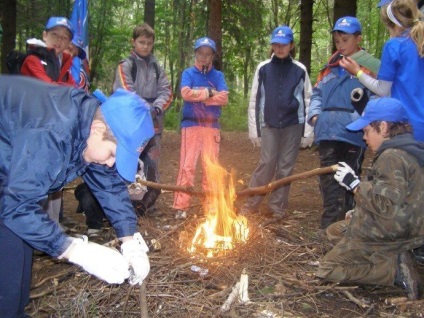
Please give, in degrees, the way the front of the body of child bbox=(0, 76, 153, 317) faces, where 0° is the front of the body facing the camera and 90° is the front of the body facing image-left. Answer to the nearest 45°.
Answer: approximately 270°

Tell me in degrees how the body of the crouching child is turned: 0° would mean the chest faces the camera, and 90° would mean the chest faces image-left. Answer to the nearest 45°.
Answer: approximately 90°

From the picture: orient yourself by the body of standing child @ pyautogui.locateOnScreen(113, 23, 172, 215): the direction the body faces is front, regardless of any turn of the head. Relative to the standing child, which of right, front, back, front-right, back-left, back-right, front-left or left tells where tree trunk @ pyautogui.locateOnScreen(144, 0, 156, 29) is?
back

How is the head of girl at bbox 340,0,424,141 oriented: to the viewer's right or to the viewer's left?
to the viewer's left

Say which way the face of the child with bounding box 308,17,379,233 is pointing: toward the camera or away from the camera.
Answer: toward the camera

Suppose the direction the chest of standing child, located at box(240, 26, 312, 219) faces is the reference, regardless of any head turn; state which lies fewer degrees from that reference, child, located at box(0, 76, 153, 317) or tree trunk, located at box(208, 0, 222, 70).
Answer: the child

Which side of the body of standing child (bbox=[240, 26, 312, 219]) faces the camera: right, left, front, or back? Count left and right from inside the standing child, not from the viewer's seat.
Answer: front

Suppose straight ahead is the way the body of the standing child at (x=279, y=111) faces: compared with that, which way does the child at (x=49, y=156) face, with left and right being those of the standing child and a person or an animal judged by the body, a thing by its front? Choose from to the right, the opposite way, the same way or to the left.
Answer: to the left

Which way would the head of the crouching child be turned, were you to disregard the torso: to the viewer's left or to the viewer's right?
to the viewer's left

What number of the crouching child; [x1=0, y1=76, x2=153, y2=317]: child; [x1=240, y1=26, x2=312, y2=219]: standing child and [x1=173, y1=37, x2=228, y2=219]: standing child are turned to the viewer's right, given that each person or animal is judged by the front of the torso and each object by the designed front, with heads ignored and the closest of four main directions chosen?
1

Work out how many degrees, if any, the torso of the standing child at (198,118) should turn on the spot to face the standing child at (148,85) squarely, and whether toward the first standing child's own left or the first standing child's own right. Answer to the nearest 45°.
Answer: approximately 90° to the first standing child's own right

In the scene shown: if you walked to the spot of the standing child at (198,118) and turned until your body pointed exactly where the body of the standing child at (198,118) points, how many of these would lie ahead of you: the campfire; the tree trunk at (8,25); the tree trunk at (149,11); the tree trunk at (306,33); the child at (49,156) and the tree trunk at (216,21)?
2

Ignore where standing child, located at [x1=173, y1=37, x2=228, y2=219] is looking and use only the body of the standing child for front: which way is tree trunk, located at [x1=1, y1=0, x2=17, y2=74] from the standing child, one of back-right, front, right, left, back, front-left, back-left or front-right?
back-right

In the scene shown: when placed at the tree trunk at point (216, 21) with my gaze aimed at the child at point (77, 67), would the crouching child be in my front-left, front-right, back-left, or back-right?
front-left

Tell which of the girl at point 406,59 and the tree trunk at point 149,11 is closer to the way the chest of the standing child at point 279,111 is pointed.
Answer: the girl
